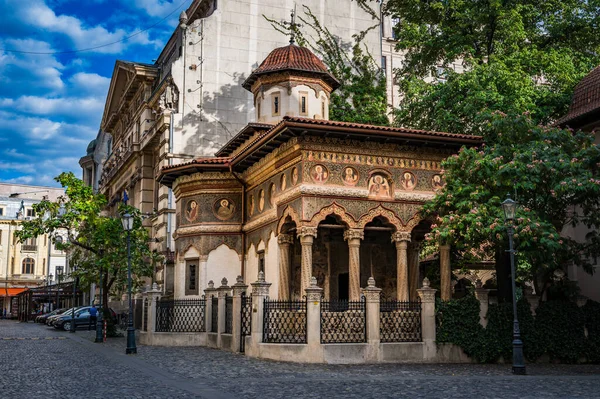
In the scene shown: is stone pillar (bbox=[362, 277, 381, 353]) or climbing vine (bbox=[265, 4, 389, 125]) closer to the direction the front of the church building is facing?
the stone pillar

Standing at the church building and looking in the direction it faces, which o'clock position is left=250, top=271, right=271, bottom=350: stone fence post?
The stone fence post is roughly at 2 o'clock from the church building.
